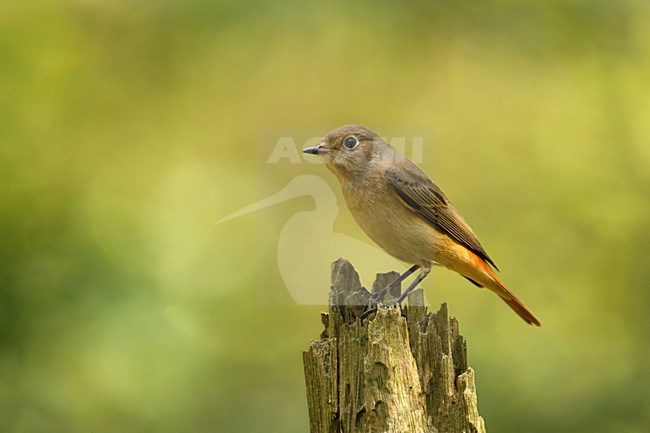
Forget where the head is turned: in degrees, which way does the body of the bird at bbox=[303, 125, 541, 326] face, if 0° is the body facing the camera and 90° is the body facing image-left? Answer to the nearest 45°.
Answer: approximately 90°
